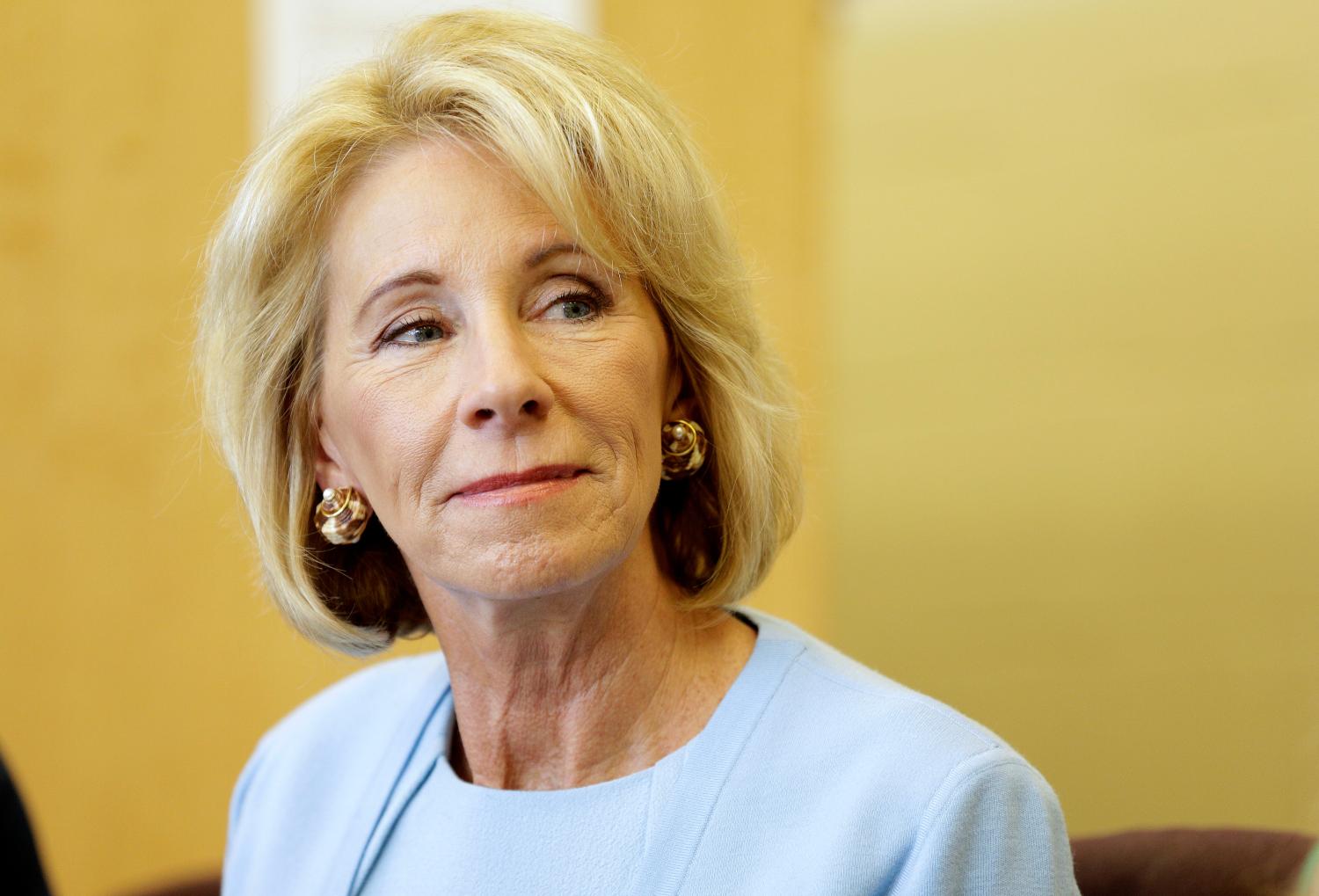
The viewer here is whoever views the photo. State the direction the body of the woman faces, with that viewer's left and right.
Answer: facing the viewer and to the left of the viewer

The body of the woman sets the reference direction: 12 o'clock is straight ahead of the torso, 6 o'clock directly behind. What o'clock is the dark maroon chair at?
The dark maroon chair is roughly at 8 o'clock from the woman.
